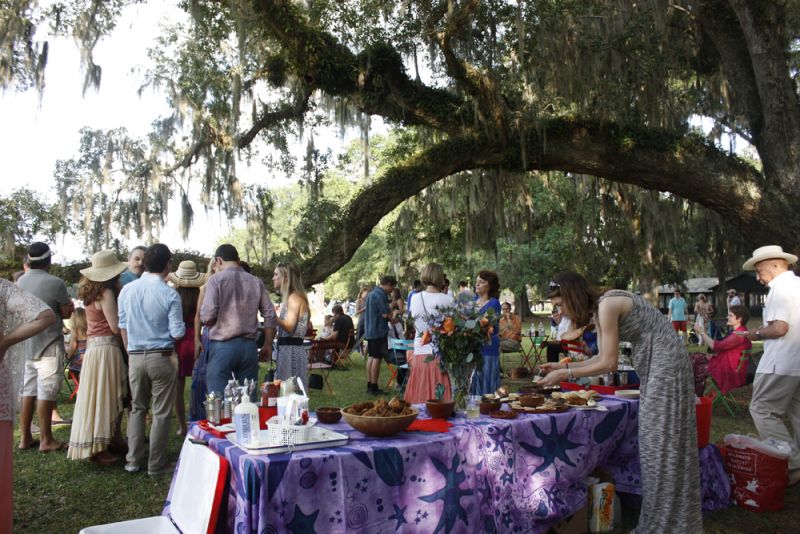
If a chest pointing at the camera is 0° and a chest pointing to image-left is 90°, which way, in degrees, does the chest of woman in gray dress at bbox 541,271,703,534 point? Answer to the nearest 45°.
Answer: approximately 90°

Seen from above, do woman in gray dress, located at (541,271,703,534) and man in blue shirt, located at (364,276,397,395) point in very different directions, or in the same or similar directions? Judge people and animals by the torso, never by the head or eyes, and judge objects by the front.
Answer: very different directions

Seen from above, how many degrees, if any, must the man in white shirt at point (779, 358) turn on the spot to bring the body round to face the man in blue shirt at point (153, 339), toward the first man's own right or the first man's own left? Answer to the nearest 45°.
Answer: approximately 45° to the first man's own left

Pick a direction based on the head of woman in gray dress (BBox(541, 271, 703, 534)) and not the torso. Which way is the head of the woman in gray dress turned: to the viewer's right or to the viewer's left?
to the viewer's left

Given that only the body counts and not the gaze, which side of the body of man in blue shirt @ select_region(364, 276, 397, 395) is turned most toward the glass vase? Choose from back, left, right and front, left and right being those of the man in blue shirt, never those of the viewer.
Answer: right

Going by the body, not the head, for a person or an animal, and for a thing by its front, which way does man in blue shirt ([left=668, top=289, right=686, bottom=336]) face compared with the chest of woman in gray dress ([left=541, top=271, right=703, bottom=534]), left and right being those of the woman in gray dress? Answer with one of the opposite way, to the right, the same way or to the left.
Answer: to the left

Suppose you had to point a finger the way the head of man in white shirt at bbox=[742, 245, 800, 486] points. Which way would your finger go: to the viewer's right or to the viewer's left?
to the viewer's left
